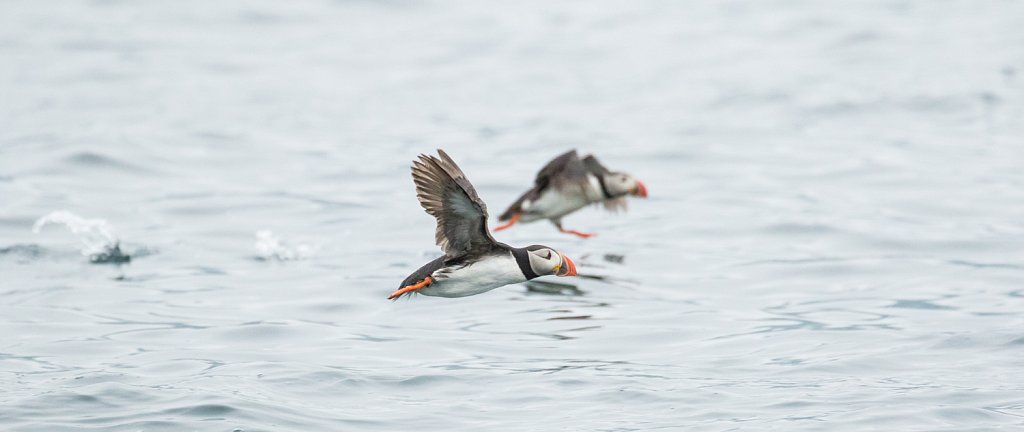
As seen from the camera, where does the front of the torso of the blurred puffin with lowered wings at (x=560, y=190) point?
to the viewer's right

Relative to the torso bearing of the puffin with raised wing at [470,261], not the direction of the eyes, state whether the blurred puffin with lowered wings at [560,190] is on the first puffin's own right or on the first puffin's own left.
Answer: on the first puffin's own left

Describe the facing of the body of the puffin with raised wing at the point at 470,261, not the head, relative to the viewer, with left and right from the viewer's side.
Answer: facing to the right of the viewer

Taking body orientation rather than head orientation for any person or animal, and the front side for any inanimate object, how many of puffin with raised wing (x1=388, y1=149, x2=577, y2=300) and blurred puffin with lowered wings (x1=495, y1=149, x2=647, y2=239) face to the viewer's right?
2

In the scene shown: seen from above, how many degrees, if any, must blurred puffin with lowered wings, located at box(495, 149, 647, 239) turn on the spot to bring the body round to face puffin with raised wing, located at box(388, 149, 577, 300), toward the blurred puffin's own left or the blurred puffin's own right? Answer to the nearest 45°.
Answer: approximately 90° to the blurred puffin's own right
